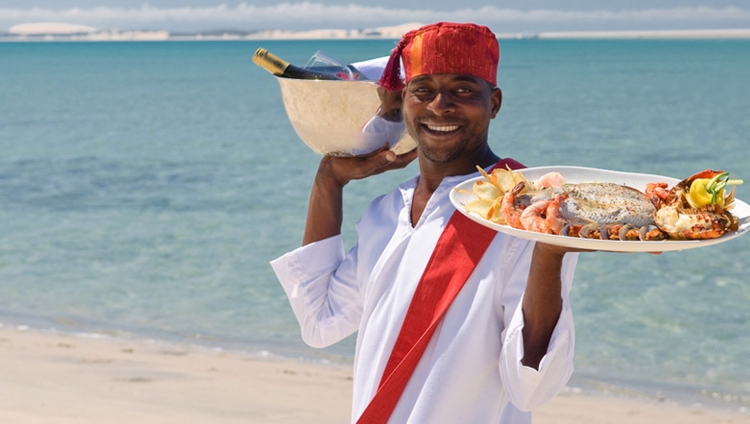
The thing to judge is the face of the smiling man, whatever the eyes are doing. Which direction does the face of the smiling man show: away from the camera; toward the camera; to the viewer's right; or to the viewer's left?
toward the camera

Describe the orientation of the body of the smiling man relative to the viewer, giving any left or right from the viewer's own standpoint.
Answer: facing the viewer and to the left of the viewer
